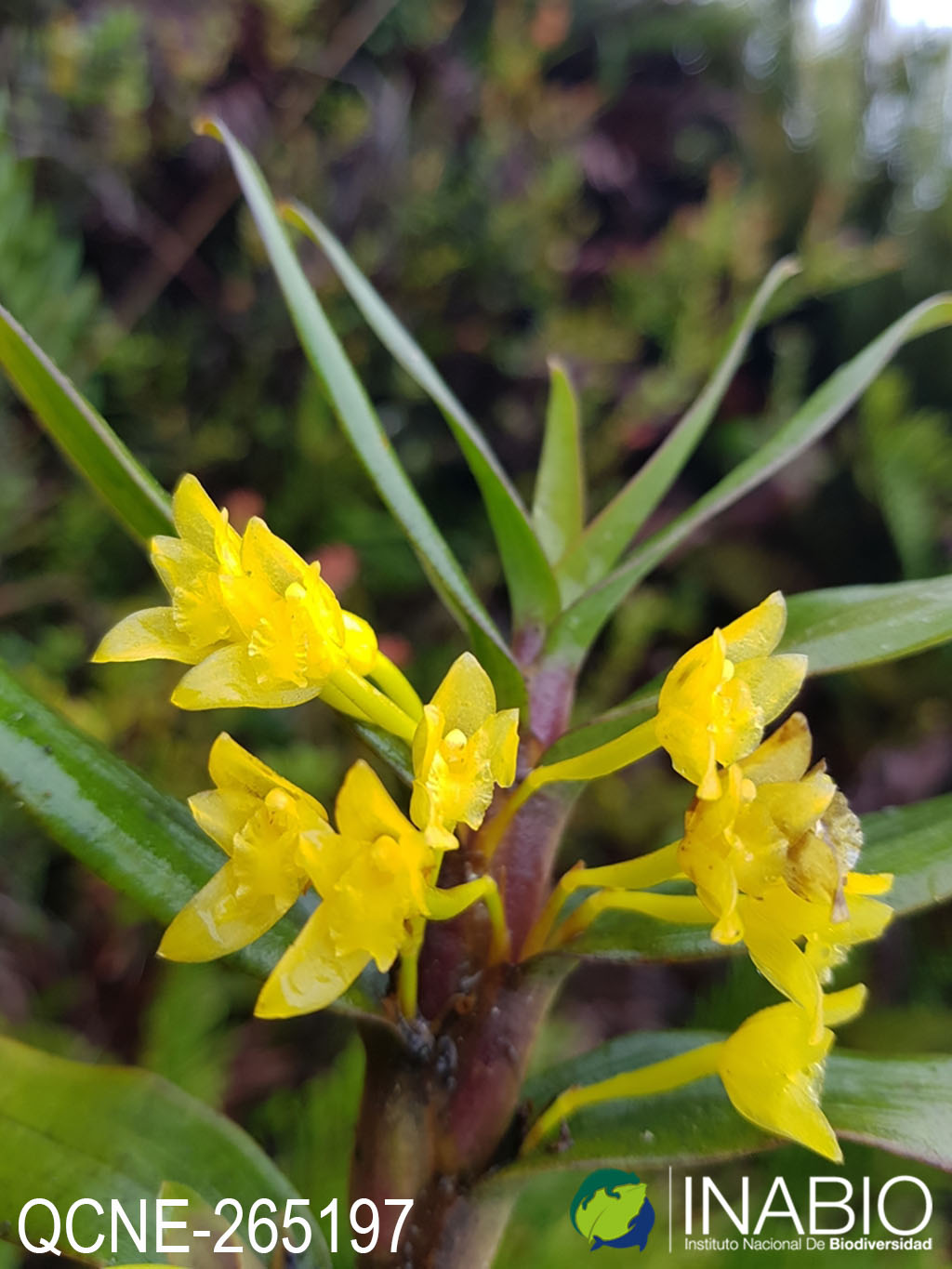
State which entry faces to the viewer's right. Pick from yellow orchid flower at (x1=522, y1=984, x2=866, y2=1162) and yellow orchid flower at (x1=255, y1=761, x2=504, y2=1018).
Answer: yellow orchid flower at (x1=522, y1=984, x2=866, y2=1162)

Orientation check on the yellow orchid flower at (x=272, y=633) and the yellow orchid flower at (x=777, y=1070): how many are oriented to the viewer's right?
1

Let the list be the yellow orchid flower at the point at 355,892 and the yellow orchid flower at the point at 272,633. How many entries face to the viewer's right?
0

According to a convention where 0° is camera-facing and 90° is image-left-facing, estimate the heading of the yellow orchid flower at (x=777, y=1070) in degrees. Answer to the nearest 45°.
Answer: approximately 270°

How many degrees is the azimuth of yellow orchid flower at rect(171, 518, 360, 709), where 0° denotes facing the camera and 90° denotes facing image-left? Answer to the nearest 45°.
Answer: approximately 45°

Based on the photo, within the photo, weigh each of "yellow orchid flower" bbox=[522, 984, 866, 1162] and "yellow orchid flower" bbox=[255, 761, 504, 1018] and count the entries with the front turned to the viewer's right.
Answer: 1

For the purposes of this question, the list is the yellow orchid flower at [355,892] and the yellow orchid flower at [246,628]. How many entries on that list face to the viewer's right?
0
